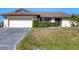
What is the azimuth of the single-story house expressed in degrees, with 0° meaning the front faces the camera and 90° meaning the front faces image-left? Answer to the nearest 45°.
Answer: approximately 0°

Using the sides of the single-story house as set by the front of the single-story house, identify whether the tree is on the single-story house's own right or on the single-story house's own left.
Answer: on the single-story house's own left
